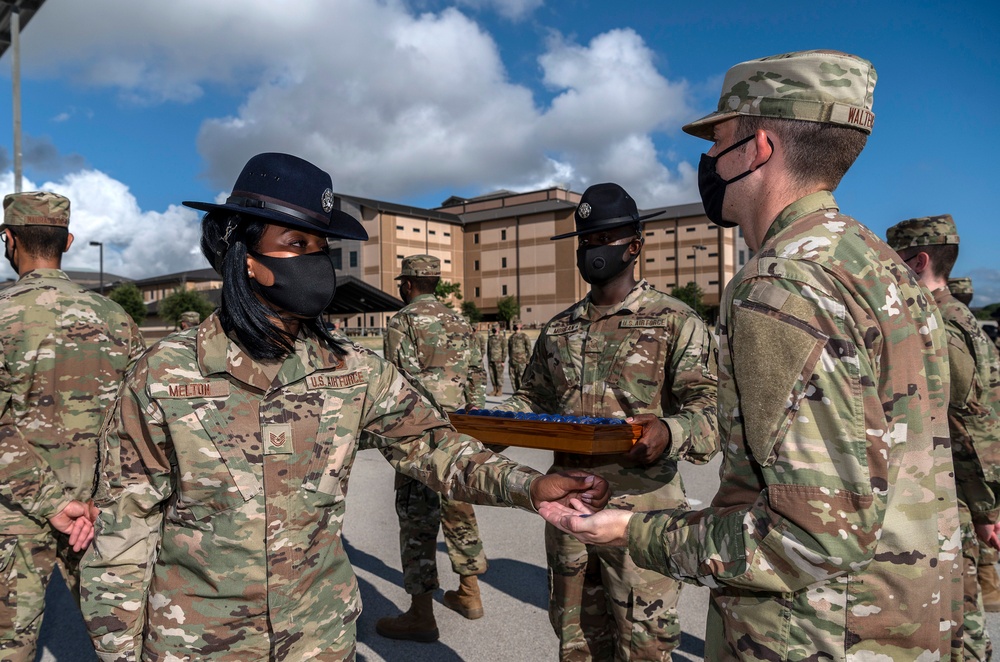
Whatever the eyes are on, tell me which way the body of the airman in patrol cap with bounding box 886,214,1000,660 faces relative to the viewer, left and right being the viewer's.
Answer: facing away from the viewer and to the left of the viewer

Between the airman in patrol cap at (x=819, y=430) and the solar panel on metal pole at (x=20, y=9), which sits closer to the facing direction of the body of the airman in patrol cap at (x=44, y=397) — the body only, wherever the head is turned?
the solar panel on metal pole

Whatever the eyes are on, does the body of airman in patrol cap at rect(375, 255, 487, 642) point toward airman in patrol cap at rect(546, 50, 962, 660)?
no

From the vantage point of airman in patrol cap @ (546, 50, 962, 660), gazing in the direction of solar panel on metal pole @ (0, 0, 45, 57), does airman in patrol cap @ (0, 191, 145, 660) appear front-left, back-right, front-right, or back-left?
front-left

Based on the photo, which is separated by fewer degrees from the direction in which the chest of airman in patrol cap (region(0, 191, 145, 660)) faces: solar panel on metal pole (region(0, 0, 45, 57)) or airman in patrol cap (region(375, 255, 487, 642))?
the solar panel on metal pole

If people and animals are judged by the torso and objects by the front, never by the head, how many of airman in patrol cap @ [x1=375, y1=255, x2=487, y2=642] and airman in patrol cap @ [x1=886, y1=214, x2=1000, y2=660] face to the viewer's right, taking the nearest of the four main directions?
0

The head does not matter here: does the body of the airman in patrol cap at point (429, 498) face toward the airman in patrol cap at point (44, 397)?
no
